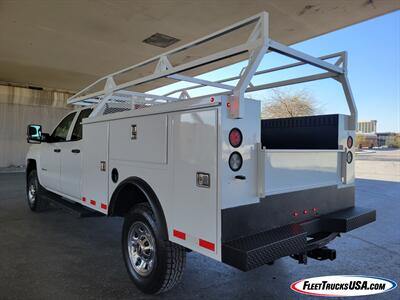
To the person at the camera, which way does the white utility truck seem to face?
facing away from the viewer and to the left of the viewer
